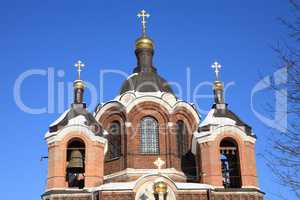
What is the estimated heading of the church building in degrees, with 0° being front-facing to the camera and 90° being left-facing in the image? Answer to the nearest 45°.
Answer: approximately 0°
